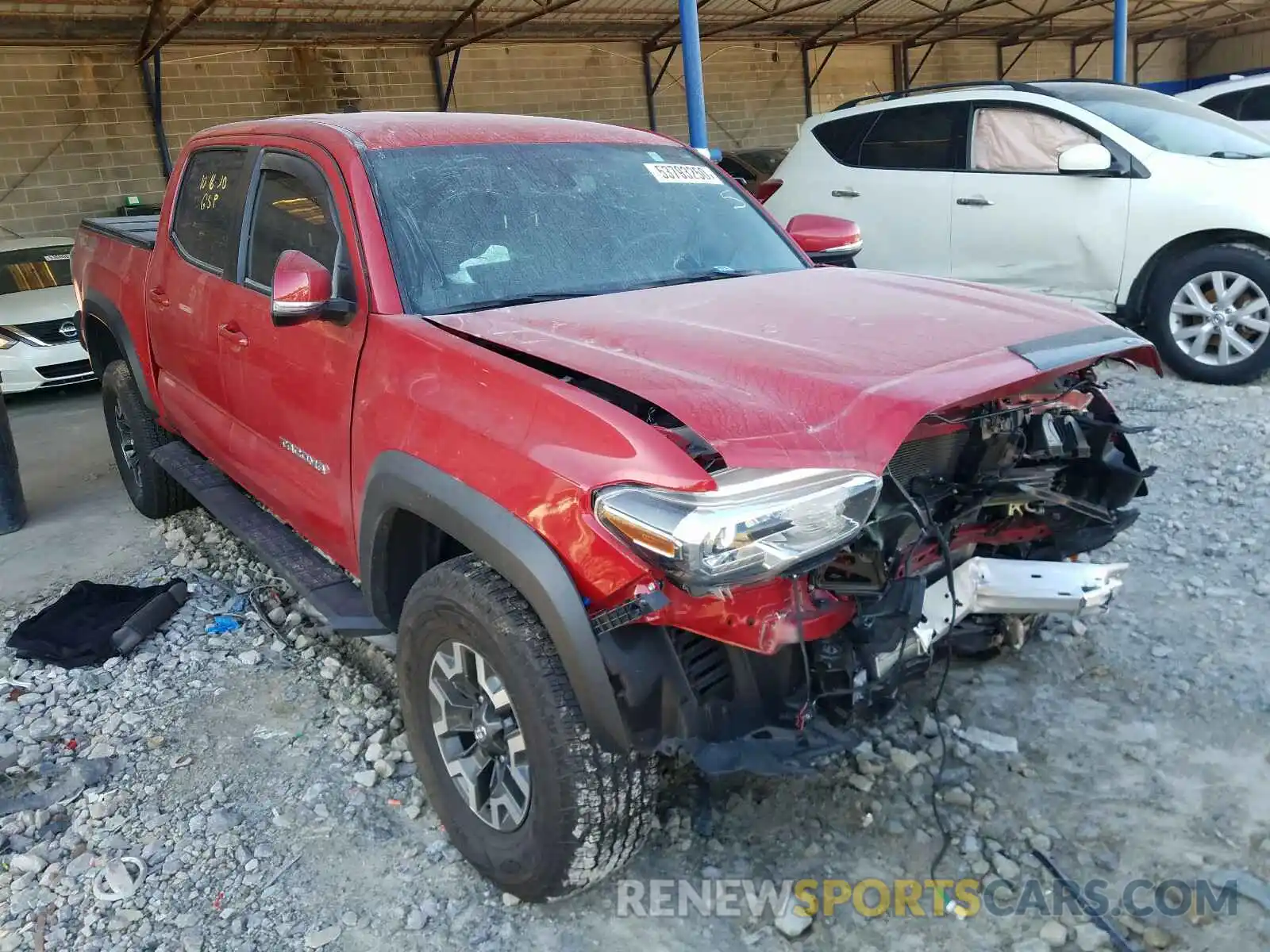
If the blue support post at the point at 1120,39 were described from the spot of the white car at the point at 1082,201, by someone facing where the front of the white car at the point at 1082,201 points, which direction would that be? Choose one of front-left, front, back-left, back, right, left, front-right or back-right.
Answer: back-left

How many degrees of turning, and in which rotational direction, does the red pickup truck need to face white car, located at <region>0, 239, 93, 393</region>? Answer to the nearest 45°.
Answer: approximately 180°

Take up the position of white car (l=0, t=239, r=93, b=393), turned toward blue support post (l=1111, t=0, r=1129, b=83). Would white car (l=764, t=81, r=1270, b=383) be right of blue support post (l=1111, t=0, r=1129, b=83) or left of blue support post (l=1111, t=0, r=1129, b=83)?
right

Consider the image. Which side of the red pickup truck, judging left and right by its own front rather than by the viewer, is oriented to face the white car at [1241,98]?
left

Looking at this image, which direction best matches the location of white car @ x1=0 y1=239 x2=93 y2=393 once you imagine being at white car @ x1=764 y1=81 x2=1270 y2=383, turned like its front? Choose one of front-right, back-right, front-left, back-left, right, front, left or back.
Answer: back-right

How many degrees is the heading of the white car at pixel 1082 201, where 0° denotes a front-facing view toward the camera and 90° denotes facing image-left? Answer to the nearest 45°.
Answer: approximately 315°
